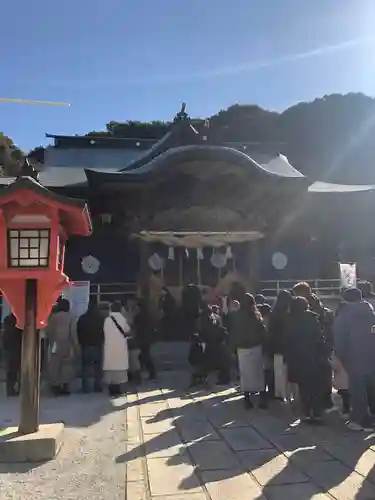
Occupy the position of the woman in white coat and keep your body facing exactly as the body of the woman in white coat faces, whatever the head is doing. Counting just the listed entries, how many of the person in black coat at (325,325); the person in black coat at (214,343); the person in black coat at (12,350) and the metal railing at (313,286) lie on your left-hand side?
1

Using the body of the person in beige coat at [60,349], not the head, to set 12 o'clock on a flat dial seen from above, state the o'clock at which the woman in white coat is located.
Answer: The woman in white coat is roughly at 4 o'clock from the person in beige coat.

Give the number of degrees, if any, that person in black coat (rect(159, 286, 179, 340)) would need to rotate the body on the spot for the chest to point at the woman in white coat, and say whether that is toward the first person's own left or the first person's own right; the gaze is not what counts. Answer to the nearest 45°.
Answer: approximately 180°

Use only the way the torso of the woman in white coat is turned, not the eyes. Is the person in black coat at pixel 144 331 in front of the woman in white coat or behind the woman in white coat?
in front

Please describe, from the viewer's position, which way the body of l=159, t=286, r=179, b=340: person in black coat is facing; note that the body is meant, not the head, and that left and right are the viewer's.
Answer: facing away from the viewer

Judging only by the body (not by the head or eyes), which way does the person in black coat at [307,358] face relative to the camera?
away from the camera

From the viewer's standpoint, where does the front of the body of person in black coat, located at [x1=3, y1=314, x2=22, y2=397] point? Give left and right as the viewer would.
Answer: facing away from the viewer

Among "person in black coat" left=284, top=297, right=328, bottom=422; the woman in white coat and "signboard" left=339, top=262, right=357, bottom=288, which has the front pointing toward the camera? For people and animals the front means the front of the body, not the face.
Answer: the signboard

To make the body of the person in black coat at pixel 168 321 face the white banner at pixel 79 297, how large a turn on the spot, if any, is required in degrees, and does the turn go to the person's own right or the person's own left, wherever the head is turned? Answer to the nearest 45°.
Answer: approximately 135° to the person's own left

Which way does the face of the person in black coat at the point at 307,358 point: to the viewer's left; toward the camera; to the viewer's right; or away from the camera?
away from the camera

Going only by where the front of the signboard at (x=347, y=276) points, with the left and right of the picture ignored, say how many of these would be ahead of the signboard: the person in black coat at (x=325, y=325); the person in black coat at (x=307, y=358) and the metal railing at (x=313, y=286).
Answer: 2

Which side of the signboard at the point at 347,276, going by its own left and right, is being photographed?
front

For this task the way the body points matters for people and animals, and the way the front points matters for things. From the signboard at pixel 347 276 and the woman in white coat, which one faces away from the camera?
the woman in white coat

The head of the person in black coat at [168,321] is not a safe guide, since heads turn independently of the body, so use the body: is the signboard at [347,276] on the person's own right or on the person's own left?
on the person's own right

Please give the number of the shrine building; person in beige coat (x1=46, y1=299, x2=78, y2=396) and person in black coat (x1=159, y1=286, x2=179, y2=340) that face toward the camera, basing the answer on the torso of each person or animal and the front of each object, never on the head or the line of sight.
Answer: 1

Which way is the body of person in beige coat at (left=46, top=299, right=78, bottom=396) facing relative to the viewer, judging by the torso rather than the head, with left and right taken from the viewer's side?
facing away from the viewer
